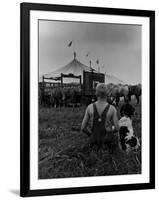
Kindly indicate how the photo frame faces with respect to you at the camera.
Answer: facing the viewer and to the right of the viewer
